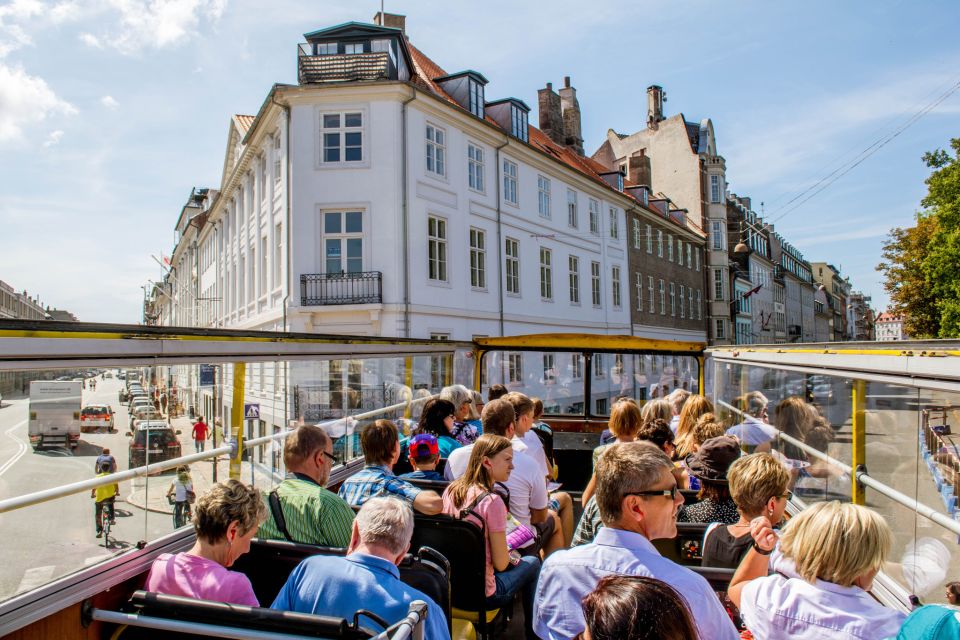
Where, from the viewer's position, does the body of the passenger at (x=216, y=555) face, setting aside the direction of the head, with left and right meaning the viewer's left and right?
facing away from the viewer and to the right of the viewer

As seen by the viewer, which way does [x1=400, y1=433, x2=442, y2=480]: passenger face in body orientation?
away from the camera

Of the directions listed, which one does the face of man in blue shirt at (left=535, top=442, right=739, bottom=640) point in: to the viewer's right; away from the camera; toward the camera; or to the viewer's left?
to the viewer's right

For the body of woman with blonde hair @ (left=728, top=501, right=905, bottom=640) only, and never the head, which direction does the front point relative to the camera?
away from the camera

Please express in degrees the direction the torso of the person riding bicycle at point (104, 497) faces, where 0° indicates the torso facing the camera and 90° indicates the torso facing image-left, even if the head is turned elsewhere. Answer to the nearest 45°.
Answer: approximately 180°

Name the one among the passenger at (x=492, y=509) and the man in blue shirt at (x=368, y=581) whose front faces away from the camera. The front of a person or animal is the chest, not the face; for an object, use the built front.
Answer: the man in blue shirt

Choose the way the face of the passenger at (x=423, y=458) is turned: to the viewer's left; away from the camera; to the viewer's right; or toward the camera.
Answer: away from the camera

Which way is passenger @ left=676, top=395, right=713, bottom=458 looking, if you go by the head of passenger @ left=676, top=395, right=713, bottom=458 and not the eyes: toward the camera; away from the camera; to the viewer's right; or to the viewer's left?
away from the camera

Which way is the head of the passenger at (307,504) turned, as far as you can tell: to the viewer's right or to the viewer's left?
to the viewer's right

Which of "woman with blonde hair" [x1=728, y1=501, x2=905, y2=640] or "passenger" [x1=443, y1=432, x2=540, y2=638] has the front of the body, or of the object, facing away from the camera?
the woman with blonde hair

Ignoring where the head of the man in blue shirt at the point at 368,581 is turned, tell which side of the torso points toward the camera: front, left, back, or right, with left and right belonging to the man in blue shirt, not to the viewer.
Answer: back
